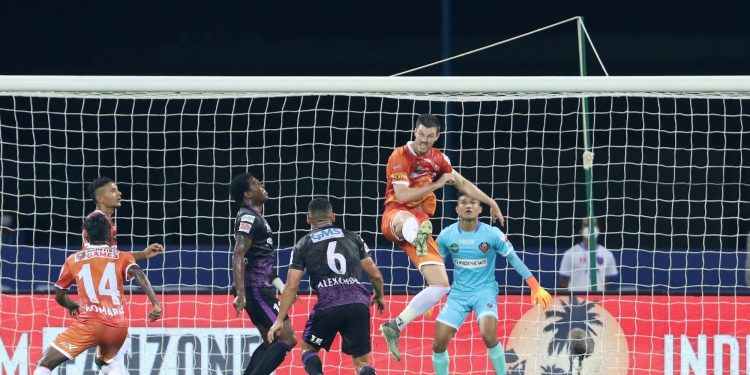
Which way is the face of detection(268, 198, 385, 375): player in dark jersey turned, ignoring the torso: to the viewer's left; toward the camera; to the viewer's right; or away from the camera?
away from the camera

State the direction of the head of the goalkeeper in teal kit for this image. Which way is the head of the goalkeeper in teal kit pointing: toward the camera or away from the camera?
toward the camera

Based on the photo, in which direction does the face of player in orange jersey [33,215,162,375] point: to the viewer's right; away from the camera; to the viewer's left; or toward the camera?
away from the camera

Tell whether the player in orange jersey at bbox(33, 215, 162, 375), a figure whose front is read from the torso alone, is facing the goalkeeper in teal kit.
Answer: no

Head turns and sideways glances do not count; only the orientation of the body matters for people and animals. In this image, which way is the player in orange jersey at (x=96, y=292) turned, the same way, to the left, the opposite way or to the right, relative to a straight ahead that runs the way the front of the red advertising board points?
the opposite way

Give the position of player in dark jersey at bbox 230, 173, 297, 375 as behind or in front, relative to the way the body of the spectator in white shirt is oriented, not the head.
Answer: in front

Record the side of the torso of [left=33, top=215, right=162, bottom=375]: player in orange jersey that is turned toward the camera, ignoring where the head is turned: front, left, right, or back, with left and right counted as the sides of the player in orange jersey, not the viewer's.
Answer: back

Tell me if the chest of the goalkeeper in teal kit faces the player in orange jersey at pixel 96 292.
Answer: no

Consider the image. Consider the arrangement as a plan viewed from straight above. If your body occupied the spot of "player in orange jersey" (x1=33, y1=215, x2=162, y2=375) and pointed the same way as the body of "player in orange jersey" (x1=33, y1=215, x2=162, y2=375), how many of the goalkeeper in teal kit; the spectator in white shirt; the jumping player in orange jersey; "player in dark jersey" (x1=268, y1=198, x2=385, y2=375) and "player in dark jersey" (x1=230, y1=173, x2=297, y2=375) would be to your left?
0

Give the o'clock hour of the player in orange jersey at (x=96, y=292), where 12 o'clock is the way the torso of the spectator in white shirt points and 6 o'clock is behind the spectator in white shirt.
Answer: The player in orange jersey is roughly at 1 o'clock from the spectator in white shirt.

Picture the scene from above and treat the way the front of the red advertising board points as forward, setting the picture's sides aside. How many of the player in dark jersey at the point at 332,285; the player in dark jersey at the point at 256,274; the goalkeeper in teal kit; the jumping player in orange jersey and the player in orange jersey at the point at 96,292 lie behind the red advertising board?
0

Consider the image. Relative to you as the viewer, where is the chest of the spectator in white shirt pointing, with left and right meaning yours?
facing the viewer

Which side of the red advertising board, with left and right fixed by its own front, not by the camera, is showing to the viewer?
front

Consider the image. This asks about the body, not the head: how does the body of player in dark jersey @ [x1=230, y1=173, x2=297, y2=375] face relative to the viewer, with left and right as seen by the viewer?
facing to the right of the viewer

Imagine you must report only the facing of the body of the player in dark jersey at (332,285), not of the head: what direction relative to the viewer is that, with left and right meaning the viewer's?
facing away from the viewer
